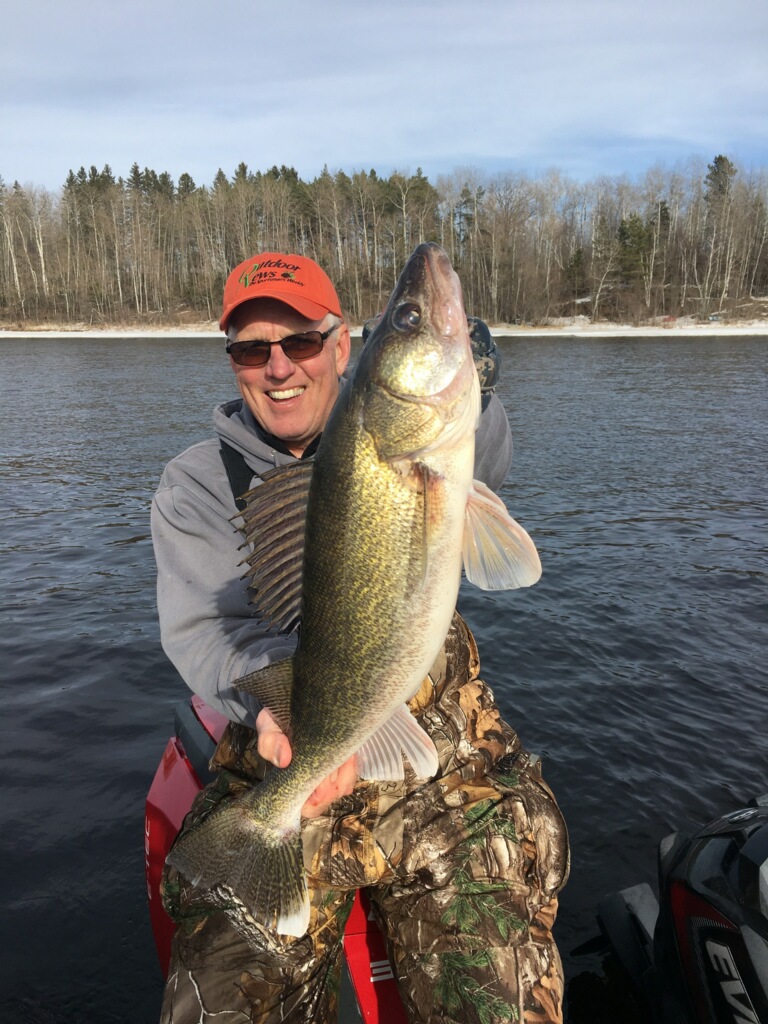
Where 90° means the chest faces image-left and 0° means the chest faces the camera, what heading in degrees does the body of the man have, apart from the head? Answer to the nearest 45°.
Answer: approximately 0°
